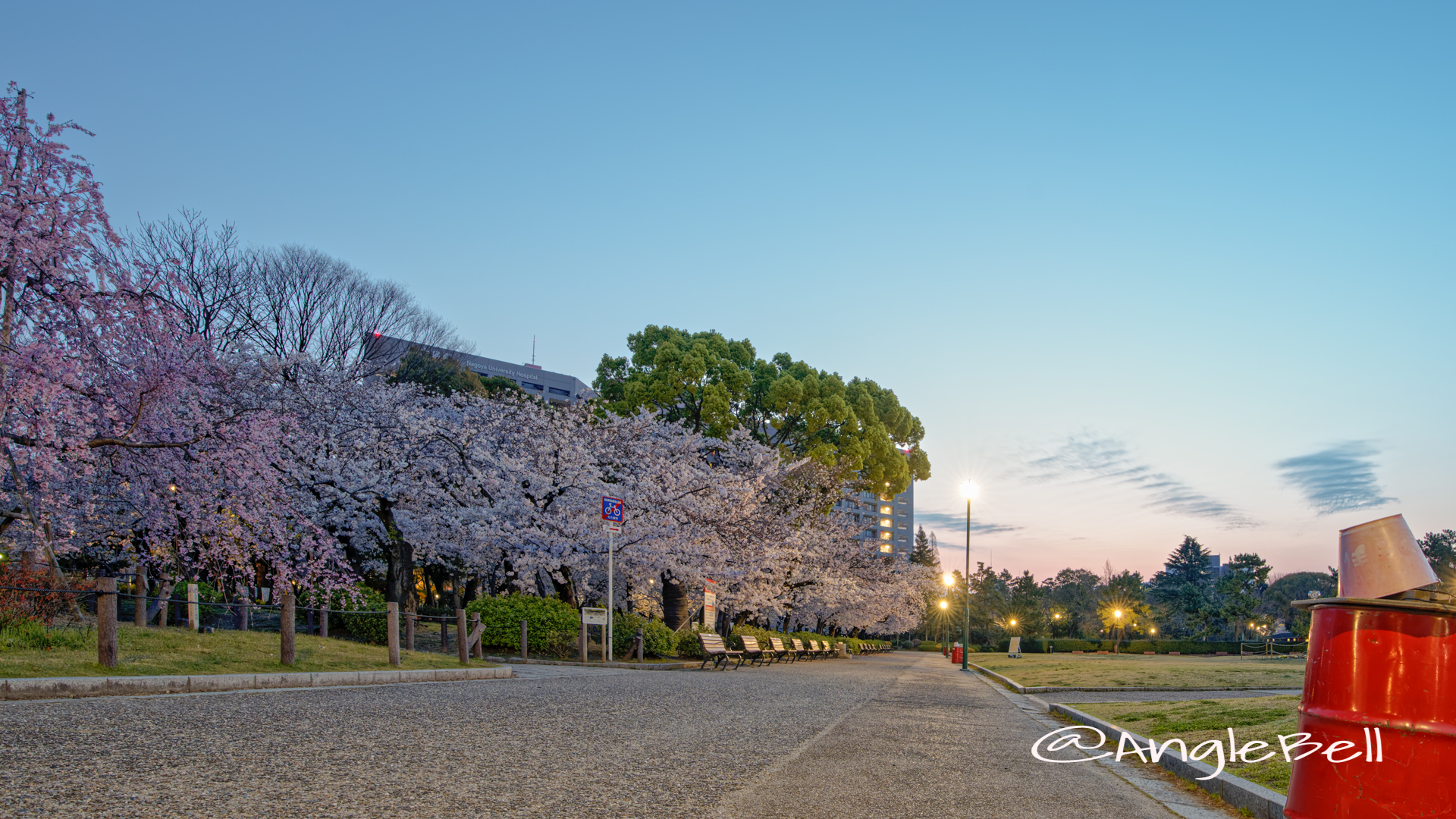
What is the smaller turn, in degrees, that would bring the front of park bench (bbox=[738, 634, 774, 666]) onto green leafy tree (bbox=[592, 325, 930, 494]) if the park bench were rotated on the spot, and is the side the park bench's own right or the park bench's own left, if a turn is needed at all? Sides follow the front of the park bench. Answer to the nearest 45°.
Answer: approximately 135° to the park bench's own left

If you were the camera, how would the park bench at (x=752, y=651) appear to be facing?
facing the viewer and to the right of the viewer

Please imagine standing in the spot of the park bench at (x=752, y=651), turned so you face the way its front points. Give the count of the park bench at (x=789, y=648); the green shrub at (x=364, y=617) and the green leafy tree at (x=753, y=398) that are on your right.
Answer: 1

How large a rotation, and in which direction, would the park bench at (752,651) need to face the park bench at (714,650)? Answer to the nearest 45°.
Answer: approximately 45° to its right

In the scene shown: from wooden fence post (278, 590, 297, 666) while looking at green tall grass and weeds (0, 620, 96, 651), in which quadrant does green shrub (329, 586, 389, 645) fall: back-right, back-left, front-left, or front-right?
back-right

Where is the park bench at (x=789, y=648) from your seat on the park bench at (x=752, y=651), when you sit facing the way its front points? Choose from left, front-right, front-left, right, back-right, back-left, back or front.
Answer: back-left

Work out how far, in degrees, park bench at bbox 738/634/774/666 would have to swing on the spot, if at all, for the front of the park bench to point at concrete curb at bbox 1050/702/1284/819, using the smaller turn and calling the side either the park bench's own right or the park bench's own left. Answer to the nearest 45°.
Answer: approximately 45° to the park bench's own right
